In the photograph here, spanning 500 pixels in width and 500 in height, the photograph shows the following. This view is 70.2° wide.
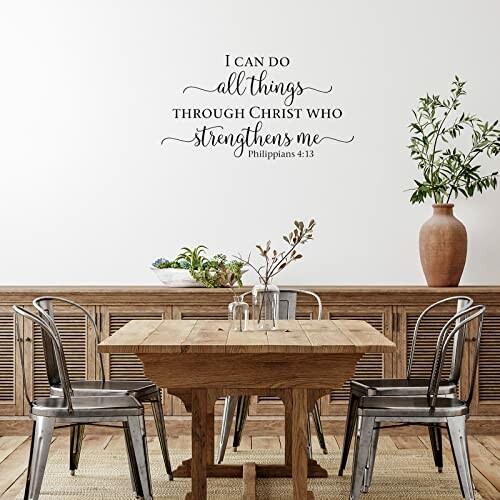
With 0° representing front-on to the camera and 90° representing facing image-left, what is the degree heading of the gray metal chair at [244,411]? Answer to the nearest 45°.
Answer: approximately 0°

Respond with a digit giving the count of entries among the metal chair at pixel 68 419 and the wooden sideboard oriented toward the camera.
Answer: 1

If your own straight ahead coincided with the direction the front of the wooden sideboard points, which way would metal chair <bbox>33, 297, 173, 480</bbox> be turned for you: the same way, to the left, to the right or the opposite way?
to the left

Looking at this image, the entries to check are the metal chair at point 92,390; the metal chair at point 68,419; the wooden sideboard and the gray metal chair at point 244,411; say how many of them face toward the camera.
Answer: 2

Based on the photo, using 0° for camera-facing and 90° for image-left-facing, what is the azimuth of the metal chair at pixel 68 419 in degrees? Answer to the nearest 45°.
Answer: approximately 270°

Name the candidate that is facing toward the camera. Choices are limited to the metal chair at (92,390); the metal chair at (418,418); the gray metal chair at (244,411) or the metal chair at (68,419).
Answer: the gray metal chair

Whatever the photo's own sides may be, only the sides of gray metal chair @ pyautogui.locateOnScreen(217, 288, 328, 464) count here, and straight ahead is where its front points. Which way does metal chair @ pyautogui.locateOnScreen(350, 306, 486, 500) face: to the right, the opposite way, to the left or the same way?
to the right
